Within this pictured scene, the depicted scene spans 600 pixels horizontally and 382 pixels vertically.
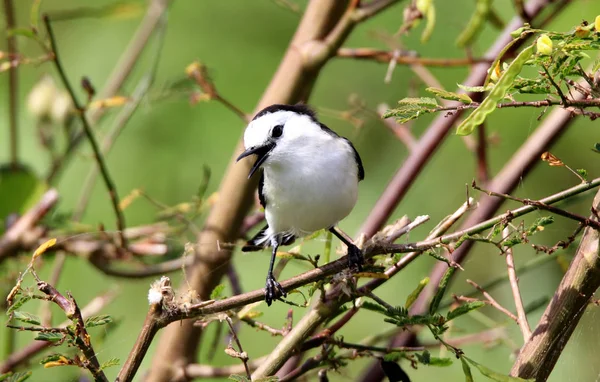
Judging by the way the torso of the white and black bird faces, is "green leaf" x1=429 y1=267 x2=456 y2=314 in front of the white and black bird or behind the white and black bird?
in front

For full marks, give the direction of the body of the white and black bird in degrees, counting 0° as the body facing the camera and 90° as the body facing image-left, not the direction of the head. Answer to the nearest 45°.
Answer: approximately 0°

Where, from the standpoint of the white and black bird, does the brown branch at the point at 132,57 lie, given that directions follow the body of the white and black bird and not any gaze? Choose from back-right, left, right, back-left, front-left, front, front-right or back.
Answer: back-right

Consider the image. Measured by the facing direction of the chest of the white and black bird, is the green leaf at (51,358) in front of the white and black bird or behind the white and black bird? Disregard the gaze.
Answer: in front

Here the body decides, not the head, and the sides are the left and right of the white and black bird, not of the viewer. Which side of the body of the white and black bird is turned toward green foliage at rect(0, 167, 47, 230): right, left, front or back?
right
